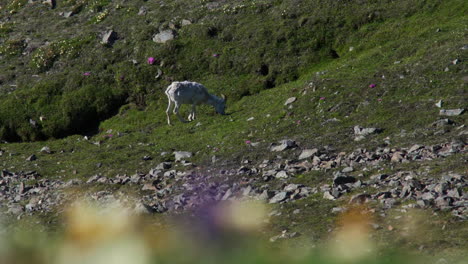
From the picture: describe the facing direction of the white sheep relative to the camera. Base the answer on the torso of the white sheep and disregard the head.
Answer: to the viewer's right

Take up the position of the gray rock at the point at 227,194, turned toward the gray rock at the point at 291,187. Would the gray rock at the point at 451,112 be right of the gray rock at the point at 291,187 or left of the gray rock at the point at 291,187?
left

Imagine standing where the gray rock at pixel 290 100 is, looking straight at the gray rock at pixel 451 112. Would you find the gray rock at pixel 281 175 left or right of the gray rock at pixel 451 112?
right

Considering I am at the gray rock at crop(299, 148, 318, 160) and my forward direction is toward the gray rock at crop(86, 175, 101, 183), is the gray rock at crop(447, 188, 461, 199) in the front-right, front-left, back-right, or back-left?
back-left

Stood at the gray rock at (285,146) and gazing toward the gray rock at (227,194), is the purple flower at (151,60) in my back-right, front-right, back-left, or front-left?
back-right

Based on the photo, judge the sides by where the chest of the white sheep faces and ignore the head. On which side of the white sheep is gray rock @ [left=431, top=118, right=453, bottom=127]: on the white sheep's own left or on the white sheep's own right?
on the white sheep's own right

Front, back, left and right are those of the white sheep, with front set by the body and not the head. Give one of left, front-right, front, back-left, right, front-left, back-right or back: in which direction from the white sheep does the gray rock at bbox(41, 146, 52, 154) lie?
back

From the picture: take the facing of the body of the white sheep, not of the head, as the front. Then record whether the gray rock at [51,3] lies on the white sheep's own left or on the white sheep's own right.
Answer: on the white sheep's own left

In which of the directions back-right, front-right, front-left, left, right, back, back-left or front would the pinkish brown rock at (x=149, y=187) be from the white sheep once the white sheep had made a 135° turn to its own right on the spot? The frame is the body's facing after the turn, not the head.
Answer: front-left

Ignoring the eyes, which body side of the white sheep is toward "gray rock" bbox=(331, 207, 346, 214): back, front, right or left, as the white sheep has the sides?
right

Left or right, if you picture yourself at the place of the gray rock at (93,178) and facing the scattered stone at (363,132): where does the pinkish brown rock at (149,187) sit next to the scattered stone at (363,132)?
right
